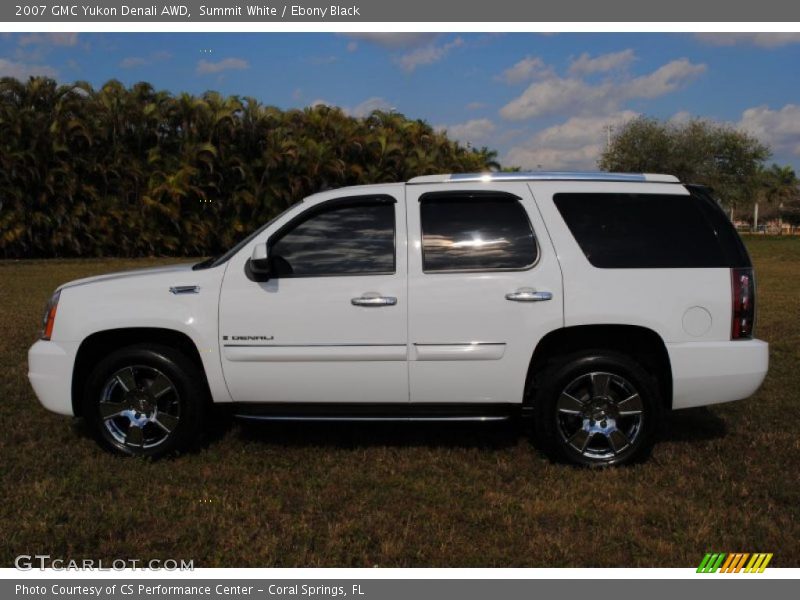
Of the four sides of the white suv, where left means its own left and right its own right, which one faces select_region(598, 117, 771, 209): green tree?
right

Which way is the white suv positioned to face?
to the viewer's left
